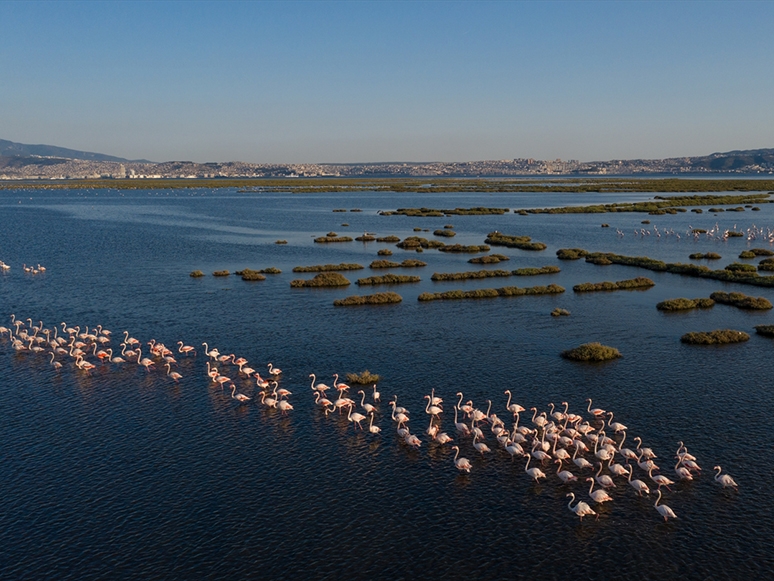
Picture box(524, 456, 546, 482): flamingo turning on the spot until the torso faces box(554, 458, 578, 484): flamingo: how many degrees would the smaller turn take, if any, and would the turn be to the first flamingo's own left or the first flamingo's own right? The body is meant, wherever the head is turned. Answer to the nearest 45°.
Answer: approximately 180°

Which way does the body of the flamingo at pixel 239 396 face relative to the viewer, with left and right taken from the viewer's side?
facing to the left of the viewer

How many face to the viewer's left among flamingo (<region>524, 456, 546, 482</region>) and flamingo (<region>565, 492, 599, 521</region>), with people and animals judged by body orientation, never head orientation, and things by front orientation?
2

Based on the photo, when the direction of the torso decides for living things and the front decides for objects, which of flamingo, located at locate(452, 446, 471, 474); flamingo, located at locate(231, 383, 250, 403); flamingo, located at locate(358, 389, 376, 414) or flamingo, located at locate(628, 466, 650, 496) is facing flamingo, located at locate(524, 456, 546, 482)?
flamingo, located at locate(628, 466, 650, 496)

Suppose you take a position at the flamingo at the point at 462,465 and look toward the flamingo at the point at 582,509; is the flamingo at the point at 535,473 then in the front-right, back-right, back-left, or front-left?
front-left

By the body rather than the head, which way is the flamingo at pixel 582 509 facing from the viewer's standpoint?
to the viewer's left

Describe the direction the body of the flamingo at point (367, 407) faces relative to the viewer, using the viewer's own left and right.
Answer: facing to the left of the viewer

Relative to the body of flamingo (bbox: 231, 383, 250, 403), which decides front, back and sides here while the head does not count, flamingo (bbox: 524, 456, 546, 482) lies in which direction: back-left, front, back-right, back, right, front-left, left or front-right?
back-left

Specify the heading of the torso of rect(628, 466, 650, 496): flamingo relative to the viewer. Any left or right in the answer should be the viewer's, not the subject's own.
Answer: facing to the left of the viewer

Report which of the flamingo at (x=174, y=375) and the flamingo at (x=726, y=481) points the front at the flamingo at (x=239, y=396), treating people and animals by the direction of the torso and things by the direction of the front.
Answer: the flamingo at (x=726, y=481)

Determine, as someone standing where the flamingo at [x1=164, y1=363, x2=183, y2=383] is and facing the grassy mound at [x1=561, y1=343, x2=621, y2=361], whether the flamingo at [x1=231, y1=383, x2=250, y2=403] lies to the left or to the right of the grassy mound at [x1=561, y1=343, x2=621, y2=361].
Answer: right

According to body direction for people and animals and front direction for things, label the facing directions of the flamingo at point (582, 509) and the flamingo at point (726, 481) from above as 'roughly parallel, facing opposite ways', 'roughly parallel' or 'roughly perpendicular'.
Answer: roughly parallel

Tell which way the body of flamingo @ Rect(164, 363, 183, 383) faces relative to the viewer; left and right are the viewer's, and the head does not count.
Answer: facing to the left of the viewer

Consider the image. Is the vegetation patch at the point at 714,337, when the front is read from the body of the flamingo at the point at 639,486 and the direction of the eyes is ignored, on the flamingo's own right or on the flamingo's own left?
on the flamingo's own right

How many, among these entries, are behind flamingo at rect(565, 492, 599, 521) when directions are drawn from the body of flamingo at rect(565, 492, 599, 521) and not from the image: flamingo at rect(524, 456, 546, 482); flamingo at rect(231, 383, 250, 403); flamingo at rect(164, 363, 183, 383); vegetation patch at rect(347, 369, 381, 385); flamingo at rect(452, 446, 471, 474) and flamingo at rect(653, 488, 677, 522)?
1

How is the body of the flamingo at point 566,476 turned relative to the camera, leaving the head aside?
to the viewer's left
